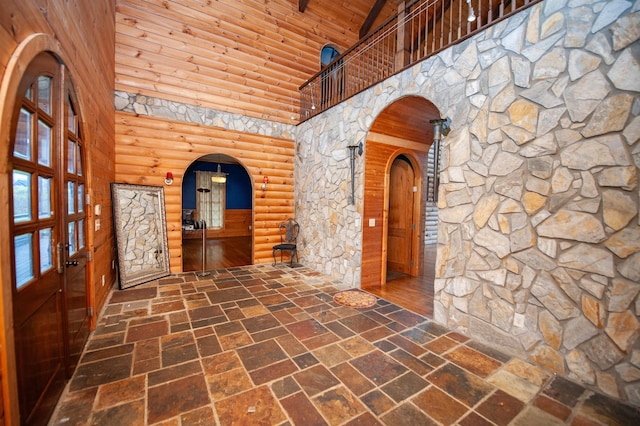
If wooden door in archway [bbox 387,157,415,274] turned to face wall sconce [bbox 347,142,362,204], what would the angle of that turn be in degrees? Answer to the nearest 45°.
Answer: approximately 90° to its right

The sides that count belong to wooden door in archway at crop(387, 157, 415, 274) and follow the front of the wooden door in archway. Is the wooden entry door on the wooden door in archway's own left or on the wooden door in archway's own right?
on the wooden door in archway's own right

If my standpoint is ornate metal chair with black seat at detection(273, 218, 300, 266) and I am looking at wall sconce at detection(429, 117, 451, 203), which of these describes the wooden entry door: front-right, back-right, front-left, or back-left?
front-right

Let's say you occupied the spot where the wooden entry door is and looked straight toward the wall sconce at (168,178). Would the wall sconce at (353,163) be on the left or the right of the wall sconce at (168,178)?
right

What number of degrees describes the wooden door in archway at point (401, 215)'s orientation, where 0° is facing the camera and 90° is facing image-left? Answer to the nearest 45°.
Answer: approximately 315°

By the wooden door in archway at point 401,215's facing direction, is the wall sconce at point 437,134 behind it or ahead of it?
ahead

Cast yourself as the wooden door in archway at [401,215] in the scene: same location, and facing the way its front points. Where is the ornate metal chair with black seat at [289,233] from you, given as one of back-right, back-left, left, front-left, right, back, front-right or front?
back-right

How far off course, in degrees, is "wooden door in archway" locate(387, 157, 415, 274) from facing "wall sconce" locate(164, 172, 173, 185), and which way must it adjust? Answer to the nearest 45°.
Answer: approximately 135° to its right

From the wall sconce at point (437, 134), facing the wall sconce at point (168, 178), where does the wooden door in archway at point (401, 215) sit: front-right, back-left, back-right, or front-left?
front-right
